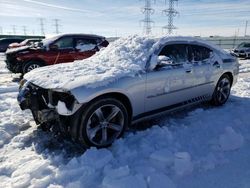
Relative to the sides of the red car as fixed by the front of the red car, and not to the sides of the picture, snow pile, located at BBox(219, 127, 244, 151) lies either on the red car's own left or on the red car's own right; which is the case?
on the red car's own left

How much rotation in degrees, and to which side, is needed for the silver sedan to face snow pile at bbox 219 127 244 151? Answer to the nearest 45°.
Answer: approximately 135° to its left

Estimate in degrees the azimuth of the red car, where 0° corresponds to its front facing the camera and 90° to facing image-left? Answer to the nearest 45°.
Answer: approximately 45°

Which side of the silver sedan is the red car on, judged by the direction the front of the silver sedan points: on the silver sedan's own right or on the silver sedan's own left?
on the silver sedan's own right

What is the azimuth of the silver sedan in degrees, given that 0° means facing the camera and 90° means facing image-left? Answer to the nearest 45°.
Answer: approximately 45°

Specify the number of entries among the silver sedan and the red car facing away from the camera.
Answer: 0
